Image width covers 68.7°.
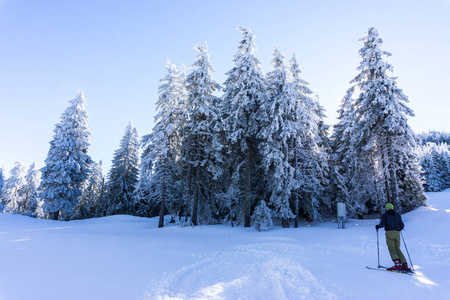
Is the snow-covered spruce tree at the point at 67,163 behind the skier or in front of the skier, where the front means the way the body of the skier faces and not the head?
in front

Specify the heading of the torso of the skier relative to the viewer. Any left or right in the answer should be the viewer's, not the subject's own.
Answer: facing away from the viewer and to the left of the viewer

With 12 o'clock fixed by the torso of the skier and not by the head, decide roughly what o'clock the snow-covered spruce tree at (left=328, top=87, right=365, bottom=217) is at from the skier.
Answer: The snow-covered spruce tree is roughly at 1 o'clock from the skier.

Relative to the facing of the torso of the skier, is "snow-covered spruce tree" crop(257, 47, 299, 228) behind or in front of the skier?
in front

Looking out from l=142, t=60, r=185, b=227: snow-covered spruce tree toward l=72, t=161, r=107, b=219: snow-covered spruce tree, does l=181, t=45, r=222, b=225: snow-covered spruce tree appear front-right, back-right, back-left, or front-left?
back-right

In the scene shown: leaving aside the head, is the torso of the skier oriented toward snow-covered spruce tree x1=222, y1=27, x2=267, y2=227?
yes

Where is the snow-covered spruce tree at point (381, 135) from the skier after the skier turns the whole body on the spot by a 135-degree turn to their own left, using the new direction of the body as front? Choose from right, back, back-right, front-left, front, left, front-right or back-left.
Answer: back
